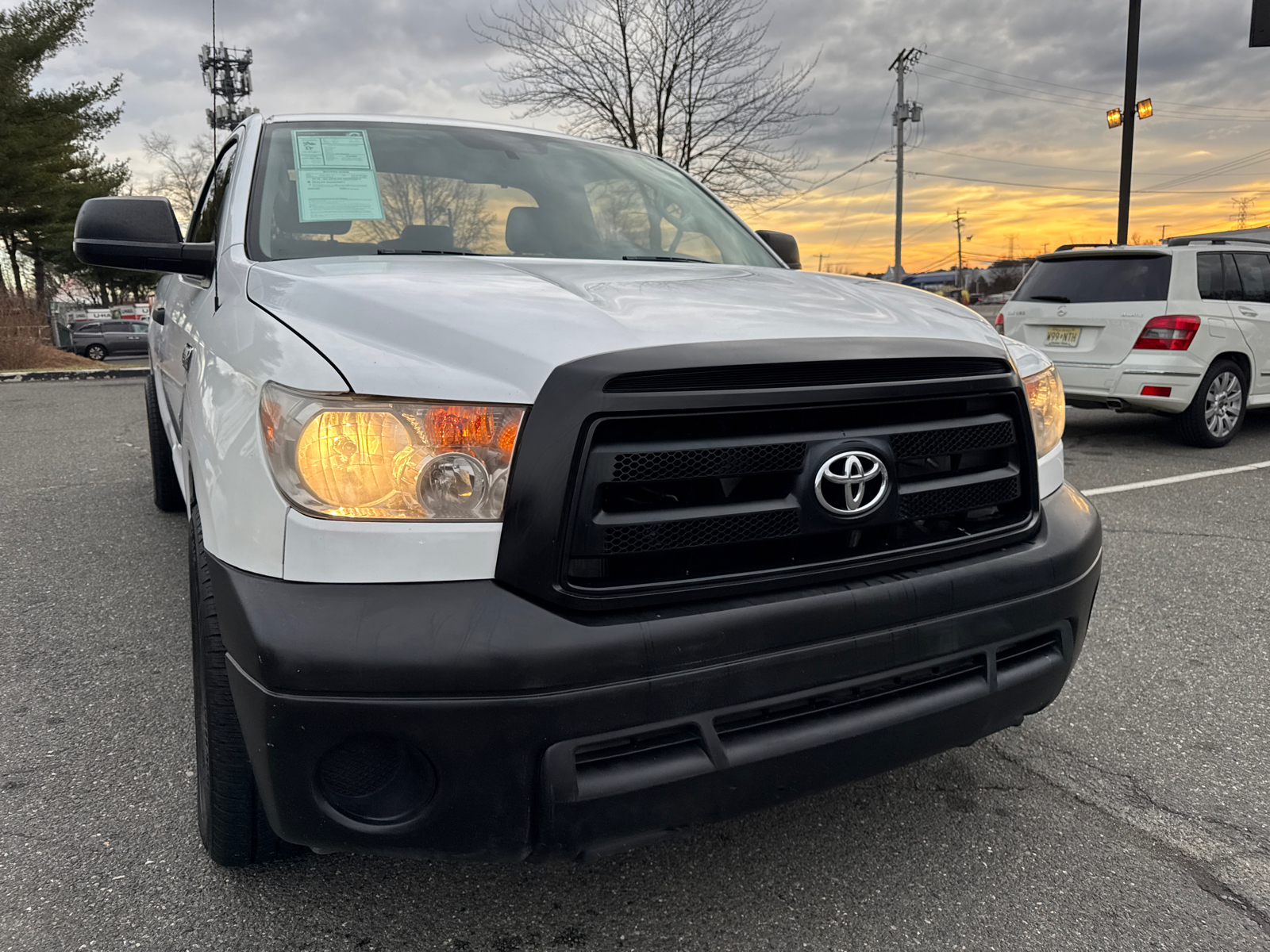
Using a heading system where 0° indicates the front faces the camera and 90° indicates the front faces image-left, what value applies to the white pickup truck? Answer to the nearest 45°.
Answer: approximately 315°

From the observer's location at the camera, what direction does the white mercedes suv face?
facing away from the viewer and to the right of the viewer

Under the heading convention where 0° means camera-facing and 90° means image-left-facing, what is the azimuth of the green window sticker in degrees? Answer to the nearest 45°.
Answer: approximately 0°

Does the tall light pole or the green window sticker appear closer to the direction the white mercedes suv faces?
the tall light pole

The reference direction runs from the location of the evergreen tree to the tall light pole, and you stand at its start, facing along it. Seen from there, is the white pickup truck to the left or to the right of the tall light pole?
right

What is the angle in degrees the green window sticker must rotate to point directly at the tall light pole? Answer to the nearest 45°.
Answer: approximately 135° to its left

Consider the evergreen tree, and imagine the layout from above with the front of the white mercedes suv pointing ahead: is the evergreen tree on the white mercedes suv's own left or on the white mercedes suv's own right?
on the white mercedes suv's own left

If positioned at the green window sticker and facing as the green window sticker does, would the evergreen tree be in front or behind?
behind
